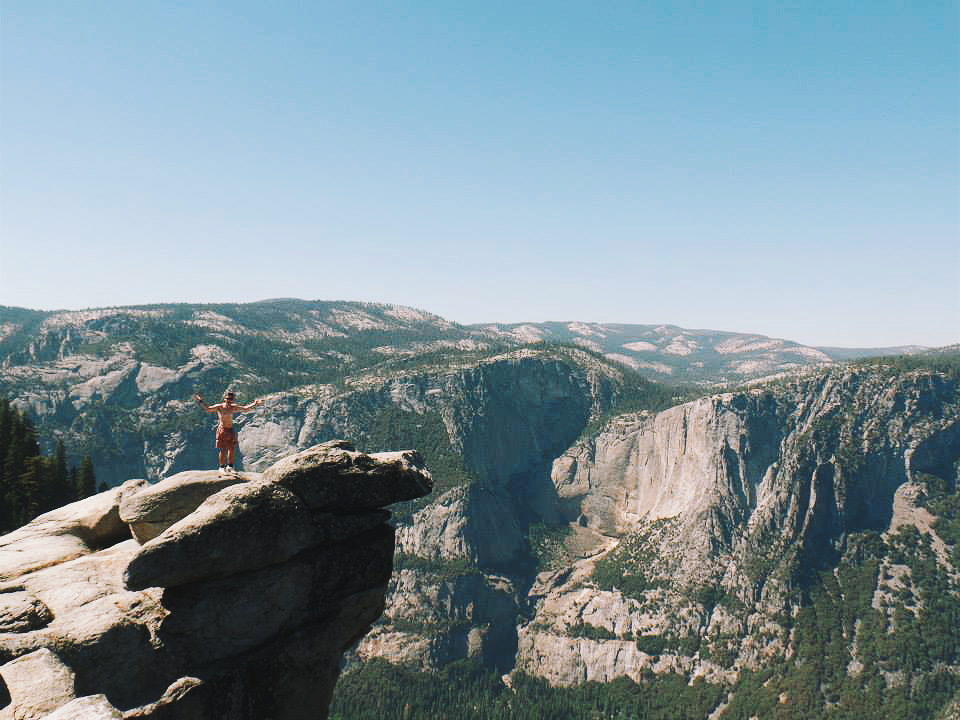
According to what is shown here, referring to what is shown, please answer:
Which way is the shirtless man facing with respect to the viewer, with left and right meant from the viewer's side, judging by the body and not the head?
facing the viewer

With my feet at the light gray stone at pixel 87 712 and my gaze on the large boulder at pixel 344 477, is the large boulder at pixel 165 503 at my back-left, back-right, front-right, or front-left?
front-left

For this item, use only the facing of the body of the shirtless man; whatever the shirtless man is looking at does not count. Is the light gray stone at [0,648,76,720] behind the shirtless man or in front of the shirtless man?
in front

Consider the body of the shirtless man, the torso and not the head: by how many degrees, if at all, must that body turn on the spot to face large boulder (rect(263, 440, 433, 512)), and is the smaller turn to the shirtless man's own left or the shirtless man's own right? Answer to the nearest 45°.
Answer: approximately 45° to the shirtless man's own left

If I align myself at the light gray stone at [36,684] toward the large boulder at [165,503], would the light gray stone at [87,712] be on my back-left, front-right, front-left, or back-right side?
back-right

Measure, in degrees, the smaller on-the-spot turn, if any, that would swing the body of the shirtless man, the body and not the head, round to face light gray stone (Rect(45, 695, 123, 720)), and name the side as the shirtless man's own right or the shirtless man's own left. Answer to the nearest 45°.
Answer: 0° — they already face it
